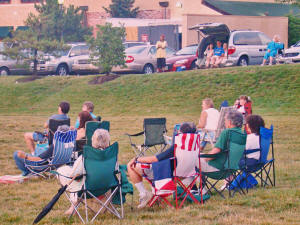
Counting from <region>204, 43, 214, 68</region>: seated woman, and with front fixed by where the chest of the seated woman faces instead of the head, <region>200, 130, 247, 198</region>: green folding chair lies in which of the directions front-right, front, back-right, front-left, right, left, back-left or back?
front-left

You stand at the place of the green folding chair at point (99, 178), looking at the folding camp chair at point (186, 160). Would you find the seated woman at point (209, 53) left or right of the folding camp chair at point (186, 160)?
left

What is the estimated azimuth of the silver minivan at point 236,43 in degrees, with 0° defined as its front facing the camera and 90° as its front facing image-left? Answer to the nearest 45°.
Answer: approximately 225°

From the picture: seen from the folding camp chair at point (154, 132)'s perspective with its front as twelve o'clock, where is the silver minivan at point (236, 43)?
The silver minivan is roughly at 2 o'clock from the folding camp chair.

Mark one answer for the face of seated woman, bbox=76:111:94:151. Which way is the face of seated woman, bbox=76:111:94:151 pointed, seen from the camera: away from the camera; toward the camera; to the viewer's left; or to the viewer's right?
away from the camera

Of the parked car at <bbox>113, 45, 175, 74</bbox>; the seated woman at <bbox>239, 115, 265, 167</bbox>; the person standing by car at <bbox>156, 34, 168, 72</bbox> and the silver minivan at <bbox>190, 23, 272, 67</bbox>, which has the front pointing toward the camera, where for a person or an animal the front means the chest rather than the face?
the person standing by car

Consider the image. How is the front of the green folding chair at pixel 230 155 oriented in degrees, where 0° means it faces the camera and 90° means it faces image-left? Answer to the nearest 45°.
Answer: approximately 135°

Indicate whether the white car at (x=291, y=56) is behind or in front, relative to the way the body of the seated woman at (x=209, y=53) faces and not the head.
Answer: behind
